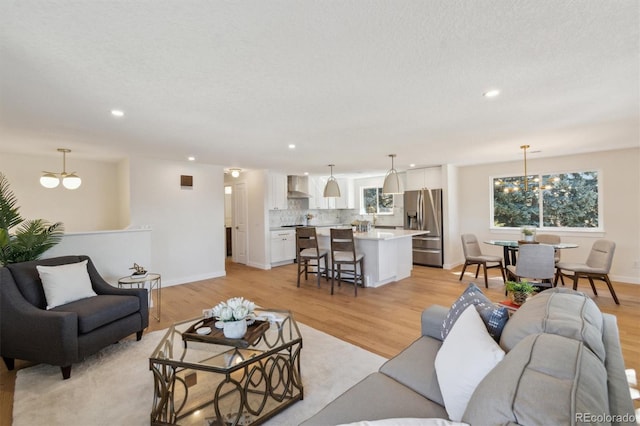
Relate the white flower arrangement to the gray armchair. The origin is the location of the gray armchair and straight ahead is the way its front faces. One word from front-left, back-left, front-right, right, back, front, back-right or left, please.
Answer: front

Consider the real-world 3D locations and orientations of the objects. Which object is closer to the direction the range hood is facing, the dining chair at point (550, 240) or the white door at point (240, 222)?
the dining chair

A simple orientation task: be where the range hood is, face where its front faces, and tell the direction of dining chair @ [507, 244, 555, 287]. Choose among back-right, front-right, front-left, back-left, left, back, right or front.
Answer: front

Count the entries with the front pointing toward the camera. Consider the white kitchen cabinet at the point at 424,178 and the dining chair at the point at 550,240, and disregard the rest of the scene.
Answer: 2

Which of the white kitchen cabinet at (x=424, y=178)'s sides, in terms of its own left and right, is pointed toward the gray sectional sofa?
front

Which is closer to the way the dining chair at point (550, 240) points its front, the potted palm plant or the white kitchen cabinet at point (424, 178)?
the potted palm plant

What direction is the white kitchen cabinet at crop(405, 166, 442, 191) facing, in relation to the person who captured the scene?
facing the viewer

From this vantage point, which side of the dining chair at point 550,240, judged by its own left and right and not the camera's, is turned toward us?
front

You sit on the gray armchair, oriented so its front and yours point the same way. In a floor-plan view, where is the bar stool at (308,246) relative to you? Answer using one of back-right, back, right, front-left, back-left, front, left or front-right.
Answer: front-left

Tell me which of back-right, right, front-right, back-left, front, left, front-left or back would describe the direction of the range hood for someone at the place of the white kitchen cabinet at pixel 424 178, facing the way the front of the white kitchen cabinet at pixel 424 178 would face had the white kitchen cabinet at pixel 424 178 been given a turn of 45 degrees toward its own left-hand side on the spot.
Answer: back-right

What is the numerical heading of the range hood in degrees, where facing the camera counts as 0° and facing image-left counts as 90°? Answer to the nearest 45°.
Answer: approximately 315°

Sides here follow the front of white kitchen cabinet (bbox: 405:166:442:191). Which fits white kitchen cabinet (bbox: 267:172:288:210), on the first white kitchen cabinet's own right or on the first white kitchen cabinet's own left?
on the first white kitchen cabinet's own right

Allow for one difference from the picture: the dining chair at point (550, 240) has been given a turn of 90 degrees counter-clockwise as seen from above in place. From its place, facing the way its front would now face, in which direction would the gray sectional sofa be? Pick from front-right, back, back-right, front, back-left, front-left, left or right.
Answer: right

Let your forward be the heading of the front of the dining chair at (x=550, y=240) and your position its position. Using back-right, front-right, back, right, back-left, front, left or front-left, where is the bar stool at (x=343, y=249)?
front-right

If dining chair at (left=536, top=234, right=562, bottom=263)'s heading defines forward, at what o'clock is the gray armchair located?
The gray armchair is roughly at 1 o'clock from the dining chair.

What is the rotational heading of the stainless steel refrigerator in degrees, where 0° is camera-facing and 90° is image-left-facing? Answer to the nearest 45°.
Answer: approximately 45°

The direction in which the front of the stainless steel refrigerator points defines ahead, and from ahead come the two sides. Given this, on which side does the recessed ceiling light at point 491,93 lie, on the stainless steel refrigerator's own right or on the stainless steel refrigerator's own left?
on the stainless steel refrigerator's own left
